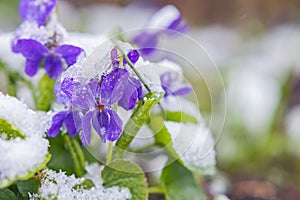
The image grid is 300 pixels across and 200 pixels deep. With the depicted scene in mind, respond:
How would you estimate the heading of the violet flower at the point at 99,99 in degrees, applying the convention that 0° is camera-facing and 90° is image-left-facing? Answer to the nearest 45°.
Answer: approximately 0°
